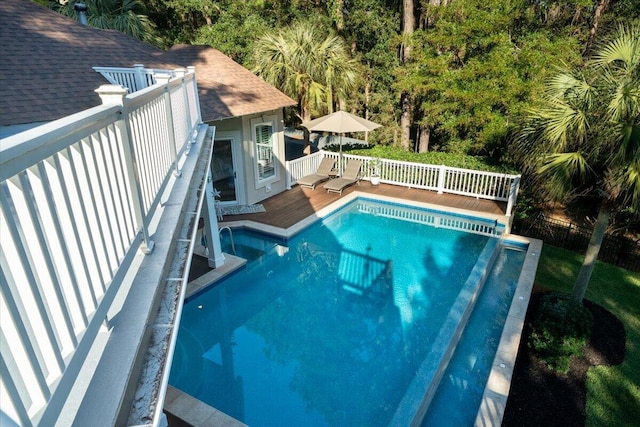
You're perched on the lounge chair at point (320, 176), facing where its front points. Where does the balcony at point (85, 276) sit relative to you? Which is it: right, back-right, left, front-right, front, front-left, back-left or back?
front-left

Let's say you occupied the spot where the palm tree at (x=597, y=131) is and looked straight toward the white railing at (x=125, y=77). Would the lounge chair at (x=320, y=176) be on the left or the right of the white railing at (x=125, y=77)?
right

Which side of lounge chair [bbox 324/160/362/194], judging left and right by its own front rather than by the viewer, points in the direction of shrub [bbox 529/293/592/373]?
left

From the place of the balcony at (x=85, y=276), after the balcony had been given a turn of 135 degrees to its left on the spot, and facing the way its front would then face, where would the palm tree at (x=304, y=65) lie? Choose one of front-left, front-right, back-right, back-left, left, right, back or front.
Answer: right

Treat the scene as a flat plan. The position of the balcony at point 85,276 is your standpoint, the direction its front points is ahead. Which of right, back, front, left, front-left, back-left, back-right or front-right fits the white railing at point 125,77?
left

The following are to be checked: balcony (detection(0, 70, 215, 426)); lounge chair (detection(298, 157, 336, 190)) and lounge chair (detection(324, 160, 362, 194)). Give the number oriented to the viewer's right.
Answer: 1

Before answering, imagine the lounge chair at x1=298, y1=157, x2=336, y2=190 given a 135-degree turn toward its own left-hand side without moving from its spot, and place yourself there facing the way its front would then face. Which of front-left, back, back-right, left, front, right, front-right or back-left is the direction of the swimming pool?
right

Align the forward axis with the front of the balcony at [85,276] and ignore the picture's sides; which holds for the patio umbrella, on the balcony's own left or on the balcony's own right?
on the balcony's own left

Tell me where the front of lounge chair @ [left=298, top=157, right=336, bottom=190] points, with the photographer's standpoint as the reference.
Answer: facing the viewer and to the left of the viewer

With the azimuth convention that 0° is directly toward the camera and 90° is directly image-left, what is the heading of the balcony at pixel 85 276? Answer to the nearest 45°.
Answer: approximately 270°

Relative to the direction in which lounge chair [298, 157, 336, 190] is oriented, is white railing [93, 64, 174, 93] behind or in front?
in front

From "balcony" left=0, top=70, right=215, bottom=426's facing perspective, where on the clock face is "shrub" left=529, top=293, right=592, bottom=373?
The shrub is roughly at 12 o'clock from the balcony.

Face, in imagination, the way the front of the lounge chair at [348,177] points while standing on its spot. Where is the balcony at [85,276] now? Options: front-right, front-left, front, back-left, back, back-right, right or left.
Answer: front-left
